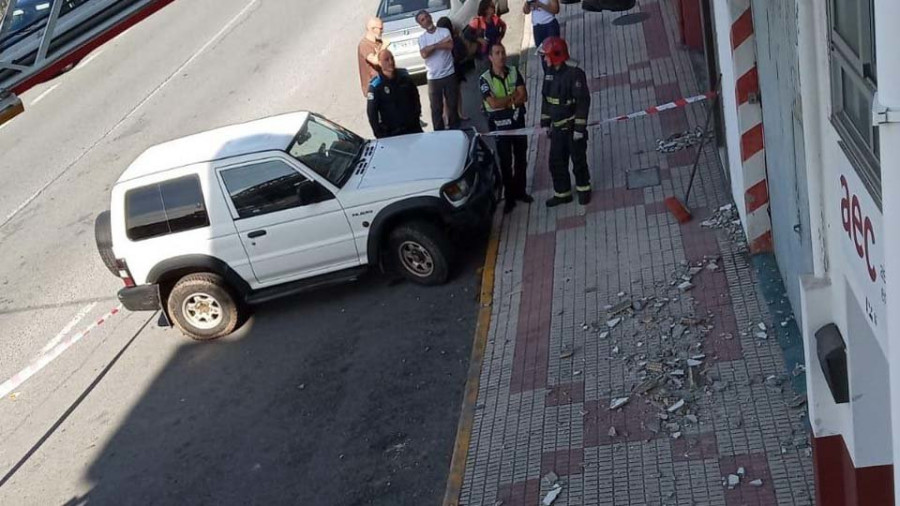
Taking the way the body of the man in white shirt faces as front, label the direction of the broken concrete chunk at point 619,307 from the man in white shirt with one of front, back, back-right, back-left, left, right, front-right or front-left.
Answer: front

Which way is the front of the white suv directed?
to the viewer's right

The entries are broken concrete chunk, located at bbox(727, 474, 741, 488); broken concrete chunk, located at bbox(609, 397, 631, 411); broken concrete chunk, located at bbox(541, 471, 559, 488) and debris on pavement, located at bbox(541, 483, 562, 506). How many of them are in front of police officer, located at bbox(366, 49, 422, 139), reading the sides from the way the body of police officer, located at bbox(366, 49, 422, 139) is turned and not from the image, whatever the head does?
4

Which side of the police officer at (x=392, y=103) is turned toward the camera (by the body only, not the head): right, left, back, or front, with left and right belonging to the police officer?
front

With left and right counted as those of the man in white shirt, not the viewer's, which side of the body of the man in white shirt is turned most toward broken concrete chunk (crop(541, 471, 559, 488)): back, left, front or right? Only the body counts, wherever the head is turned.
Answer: front

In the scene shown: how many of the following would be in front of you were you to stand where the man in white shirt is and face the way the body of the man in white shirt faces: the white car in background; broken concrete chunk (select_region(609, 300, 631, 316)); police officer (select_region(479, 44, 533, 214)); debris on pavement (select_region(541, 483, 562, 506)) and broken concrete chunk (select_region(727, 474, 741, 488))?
4

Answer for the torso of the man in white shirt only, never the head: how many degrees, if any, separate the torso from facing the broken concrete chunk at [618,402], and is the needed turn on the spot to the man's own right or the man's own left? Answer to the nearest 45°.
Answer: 0° — they already face it

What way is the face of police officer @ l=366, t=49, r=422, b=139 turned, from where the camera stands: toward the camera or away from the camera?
toward the camera

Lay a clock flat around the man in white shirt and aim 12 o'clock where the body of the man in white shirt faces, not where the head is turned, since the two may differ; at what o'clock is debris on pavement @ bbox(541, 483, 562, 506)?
The debris on pavement is roughly at 12 o'clock from the man in white shirt.

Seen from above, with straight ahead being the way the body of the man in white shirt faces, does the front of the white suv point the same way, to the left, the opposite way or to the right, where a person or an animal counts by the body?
to the left

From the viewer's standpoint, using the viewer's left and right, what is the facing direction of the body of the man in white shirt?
facing the viewer

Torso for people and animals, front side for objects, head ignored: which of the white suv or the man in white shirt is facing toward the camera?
the man in white shirt

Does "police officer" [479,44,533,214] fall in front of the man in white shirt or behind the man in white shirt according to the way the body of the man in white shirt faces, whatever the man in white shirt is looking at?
in front

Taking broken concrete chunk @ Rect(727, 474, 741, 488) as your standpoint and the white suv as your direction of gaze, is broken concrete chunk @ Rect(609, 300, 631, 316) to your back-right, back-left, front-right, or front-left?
front-right

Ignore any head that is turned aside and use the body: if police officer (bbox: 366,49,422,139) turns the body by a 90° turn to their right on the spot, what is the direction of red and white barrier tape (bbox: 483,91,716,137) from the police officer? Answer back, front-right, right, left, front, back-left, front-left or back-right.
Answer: back

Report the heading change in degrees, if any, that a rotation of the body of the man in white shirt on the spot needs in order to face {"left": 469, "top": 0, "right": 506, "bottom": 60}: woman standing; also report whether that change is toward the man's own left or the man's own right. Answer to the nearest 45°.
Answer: approximately 135° to the man's own left
